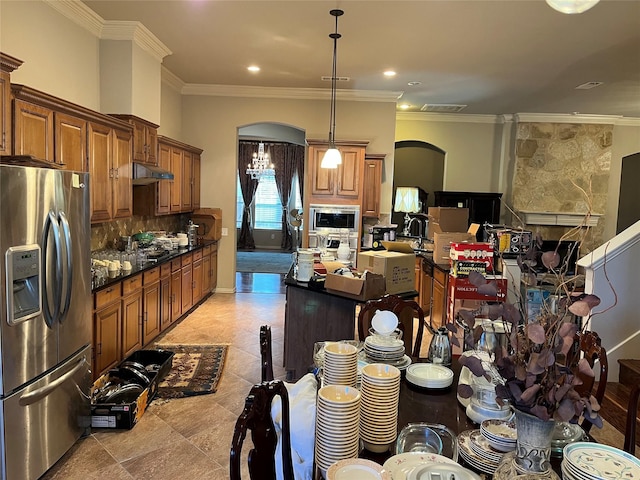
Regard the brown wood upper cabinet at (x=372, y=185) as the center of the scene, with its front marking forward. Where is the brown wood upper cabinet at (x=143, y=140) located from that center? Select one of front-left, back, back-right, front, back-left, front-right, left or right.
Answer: front-right

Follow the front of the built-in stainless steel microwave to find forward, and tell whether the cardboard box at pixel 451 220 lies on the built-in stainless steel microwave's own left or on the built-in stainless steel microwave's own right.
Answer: on the built-in stainless steel microwave's own left

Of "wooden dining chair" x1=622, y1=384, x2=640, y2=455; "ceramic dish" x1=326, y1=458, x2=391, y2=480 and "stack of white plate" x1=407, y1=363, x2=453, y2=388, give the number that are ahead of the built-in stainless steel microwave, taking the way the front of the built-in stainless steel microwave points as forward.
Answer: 3

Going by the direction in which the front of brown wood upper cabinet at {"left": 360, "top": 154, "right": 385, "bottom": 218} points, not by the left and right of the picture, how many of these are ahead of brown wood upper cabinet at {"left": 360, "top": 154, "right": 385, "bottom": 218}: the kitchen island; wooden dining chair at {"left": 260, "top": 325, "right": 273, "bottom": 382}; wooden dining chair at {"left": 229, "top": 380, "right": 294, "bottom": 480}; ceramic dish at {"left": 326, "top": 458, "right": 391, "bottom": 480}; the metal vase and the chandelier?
5

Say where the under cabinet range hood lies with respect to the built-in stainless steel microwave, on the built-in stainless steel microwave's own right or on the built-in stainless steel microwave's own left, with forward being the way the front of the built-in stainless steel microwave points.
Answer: on the built-in stainless steel microwave's own right

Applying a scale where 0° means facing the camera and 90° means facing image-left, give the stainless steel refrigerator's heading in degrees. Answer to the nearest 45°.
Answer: approximately 315°

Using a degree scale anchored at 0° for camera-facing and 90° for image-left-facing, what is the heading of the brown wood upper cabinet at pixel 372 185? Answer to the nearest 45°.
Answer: approximately 0°

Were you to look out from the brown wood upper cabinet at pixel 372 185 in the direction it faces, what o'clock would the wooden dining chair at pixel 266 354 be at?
The wooden dining chair is roughly at 12 o'clock from the brown wood upper cabinet.

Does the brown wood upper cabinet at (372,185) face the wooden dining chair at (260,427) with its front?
yes

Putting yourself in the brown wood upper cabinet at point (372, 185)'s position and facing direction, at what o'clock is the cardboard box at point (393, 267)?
The cardboard box is roughly at 12 o'clock from the brown wood upper cabinet.

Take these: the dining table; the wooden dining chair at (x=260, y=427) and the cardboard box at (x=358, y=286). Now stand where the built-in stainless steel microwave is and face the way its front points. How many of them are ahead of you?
3

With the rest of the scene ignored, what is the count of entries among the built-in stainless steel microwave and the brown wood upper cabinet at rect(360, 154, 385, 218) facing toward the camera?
2

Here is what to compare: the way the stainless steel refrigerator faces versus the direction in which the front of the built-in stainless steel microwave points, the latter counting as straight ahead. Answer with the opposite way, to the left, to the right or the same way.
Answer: to the left

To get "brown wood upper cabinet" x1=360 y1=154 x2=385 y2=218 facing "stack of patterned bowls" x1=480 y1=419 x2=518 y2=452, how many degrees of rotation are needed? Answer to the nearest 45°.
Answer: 0° — it already faces it
